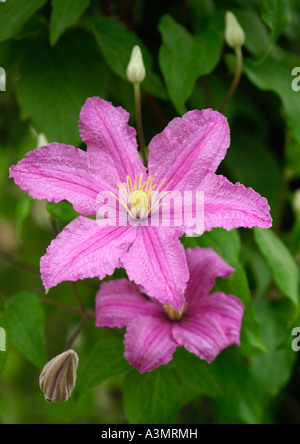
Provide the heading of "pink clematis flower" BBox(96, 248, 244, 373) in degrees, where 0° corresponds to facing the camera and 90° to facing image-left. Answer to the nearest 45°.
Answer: approximately 0°

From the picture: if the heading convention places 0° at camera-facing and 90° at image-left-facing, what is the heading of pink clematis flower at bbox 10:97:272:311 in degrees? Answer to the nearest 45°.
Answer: approximately 0°

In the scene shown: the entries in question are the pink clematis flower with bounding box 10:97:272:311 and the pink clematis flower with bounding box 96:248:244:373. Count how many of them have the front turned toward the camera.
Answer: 2
